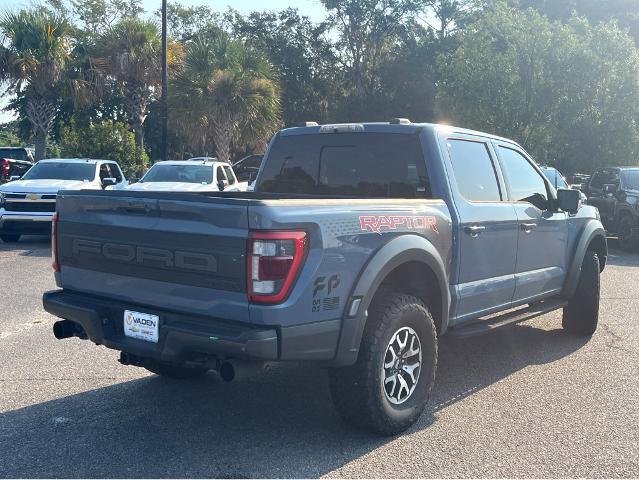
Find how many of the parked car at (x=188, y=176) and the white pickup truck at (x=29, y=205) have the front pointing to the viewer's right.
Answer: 0

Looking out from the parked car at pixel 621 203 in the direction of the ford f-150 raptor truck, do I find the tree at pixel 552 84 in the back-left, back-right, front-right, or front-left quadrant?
back-right

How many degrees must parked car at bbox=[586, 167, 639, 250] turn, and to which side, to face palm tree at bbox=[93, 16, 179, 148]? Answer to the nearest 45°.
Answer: approximately 135° to its right

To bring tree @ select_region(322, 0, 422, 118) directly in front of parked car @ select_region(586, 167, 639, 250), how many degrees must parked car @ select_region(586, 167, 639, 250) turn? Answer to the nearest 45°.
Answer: approximately 180°

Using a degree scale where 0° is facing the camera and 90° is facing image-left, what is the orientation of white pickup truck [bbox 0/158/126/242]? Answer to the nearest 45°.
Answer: approximately 45°

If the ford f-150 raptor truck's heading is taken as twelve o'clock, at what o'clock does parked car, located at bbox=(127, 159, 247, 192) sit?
The parked car is roughly at 10 o'clock from the ford f-150 raptor truck.

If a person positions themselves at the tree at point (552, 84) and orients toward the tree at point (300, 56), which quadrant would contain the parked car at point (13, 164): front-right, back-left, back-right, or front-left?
front-left

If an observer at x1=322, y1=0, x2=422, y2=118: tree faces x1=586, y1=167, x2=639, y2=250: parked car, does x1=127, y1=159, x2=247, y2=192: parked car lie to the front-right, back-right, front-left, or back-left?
front-right

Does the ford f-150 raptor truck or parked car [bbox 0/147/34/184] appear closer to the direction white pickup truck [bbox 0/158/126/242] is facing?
the ford f-150 raptor truck

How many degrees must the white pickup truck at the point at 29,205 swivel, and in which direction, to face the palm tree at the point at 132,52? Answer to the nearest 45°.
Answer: approximately 135° to its right

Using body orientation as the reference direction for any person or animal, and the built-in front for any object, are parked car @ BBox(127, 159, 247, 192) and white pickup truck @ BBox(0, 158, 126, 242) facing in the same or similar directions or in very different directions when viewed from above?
same or similar directions

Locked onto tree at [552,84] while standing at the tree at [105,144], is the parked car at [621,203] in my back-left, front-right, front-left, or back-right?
front-right

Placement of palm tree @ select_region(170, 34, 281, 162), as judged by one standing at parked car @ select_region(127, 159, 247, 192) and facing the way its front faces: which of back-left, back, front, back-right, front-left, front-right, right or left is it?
back-right

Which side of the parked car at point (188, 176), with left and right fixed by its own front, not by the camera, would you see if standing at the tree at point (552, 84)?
left

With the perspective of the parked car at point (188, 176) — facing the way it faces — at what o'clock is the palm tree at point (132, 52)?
The palm tree is roughly at 4 o'clock from the parked car.
